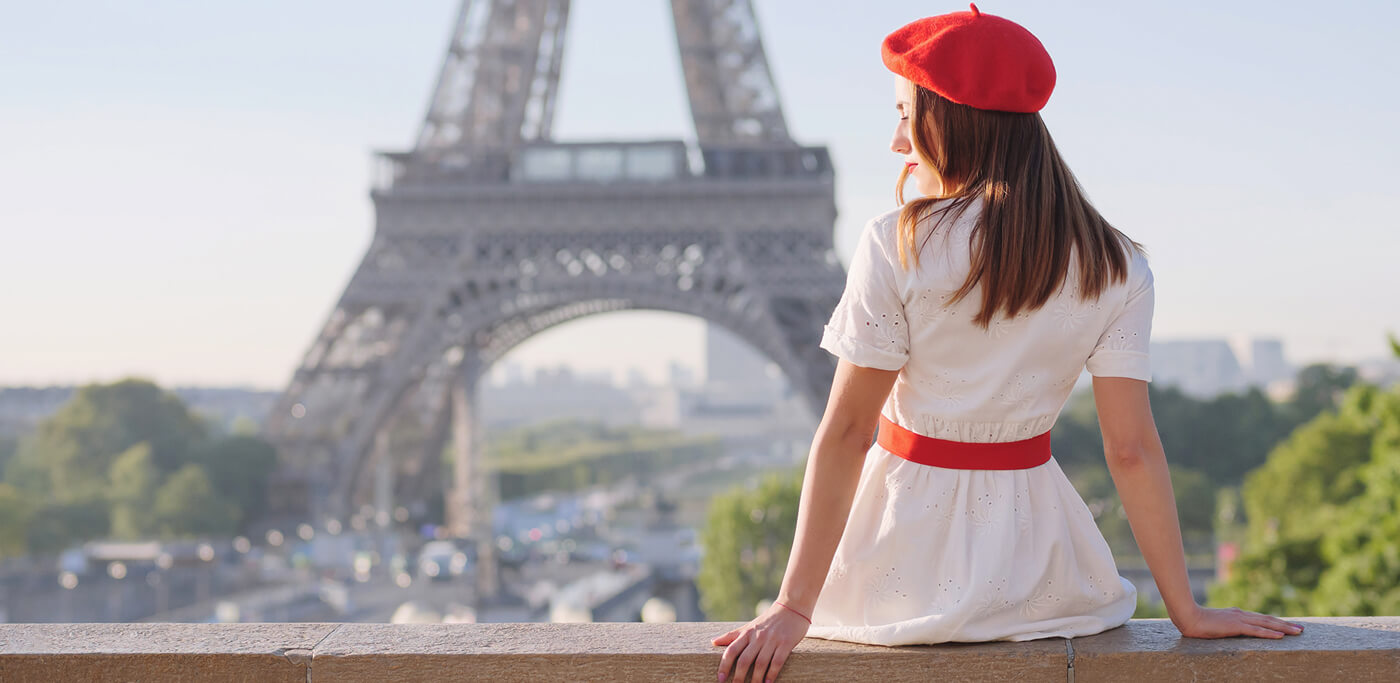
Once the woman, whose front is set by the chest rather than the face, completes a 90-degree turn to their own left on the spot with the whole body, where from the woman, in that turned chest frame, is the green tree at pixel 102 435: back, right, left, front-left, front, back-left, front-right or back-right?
front-right

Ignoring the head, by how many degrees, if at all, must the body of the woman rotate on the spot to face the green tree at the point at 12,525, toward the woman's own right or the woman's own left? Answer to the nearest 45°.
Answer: approximately 45° to the woman's own left

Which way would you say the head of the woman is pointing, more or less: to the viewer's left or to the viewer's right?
to the viewer's left

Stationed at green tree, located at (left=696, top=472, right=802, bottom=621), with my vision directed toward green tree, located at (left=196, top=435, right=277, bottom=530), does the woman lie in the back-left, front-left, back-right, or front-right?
back-left

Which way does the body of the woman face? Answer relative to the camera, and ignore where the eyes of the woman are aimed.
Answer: away from the camera

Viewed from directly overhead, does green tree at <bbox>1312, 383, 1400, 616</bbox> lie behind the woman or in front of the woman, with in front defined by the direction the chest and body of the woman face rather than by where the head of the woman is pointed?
in front

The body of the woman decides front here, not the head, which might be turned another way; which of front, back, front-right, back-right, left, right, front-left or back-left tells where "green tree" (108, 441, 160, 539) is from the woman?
front-left

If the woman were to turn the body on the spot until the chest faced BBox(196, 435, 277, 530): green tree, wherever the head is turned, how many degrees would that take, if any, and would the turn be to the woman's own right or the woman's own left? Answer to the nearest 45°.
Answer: approximately 45° to the woman's own left

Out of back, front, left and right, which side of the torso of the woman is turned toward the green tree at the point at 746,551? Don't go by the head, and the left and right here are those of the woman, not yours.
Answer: front

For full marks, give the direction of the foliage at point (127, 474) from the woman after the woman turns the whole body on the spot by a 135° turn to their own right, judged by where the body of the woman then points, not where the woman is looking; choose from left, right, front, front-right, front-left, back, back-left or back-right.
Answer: back
